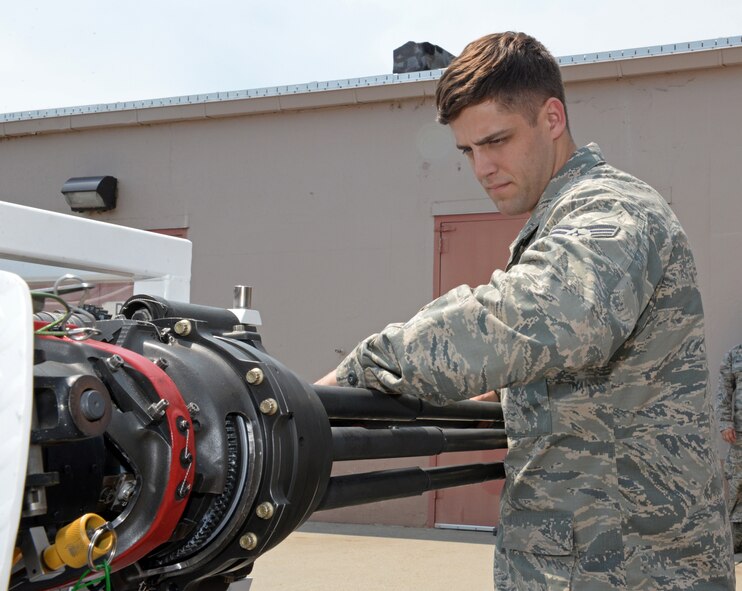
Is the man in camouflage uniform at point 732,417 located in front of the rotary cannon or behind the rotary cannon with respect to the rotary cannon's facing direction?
in front

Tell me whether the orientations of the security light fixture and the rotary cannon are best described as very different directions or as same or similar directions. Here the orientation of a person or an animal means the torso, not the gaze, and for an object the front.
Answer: very different directions

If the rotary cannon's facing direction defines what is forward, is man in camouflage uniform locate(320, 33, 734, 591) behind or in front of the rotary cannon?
in front

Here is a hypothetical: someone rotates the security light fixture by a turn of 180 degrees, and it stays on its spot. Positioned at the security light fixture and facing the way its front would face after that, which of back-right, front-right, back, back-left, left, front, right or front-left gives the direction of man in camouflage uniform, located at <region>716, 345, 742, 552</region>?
right

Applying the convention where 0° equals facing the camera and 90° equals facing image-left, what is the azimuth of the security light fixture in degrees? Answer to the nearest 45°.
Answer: approximately 45°

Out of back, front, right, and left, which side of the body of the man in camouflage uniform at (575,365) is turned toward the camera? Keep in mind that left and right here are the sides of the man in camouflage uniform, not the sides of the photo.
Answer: left

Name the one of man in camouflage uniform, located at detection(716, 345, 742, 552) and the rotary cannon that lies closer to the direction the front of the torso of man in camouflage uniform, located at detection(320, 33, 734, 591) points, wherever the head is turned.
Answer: the rotary cannon

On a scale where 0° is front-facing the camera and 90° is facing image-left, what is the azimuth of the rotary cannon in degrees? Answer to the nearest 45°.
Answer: approximately 225°

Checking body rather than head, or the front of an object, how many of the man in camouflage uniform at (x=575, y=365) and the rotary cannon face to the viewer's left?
1

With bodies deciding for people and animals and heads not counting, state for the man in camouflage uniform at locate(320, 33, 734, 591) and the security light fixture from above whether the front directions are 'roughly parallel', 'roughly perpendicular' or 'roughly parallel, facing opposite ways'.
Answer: roughly perpendicular

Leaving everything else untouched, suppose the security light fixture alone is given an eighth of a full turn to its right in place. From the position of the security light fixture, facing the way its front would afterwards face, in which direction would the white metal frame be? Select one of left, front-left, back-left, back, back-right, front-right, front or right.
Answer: left

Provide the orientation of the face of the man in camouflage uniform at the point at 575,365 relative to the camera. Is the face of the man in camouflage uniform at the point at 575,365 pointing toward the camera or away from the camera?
toward the camera

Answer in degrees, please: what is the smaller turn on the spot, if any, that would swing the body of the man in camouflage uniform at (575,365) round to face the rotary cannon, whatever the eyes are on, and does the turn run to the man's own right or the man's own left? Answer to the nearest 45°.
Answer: approximately 45° to the man's own left

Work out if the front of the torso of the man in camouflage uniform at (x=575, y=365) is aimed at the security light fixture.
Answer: no
